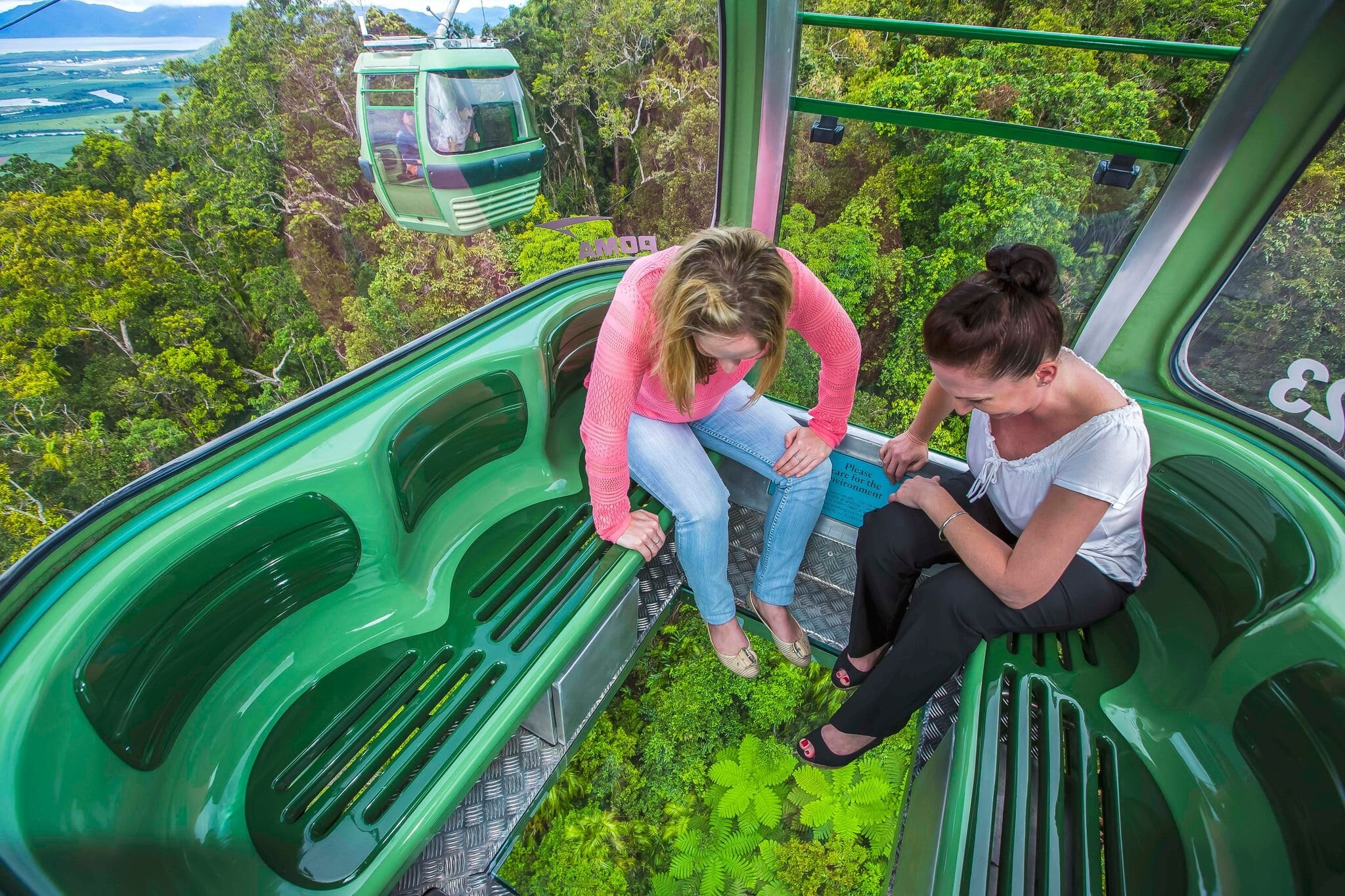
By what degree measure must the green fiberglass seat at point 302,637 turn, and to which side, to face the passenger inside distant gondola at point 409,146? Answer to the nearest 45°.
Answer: approximately 90° to its left

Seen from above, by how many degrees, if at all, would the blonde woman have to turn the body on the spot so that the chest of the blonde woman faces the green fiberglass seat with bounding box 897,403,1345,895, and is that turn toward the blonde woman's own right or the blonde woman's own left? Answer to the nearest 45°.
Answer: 0° — they already face it

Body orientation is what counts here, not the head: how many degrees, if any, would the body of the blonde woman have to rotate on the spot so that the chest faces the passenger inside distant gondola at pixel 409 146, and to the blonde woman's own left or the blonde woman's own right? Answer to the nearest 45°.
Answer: approximately 180°

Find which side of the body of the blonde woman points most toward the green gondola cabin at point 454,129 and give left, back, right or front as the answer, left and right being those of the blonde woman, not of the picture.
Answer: back

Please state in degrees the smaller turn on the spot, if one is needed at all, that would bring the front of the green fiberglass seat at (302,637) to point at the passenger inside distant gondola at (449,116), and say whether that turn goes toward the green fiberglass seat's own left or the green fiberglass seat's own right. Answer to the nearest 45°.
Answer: approximately 90° to the green fiberglass seat's own left

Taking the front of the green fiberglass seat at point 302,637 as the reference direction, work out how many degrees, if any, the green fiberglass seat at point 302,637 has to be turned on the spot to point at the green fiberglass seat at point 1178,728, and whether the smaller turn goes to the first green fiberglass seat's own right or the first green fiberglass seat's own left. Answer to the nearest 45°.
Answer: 0° — it already faces it

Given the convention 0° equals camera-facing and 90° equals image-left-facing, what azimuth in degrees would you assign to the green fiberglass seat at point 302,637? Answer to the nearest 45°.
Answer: approximately 315°

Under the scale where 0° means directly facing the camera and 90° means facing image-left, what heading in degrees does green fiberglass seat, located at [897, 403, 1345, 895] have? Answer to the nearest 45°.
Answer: approximately 90°
